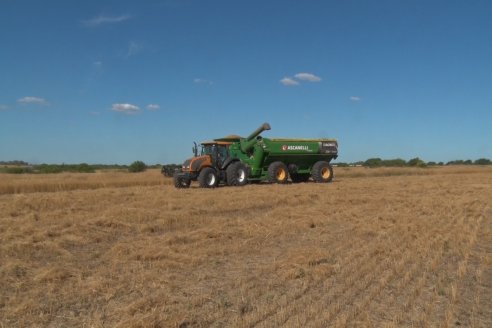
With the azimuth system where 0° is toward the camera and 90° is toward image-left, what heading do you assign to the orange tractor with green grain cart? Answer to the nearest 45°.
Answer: approximately 45°
